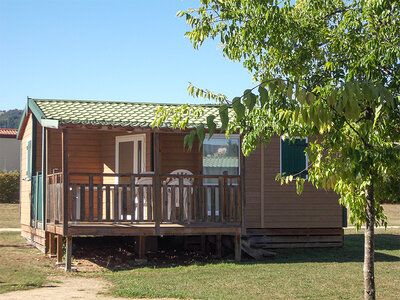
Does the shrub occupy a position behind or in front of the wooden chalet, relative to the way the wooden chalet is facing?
behind

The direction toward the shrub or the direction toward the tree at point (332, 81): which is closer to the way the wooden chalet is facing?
the tree

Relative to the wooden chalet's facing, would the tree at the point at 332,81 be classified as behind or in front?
in front

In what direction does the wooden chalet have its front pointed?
toward the camera
